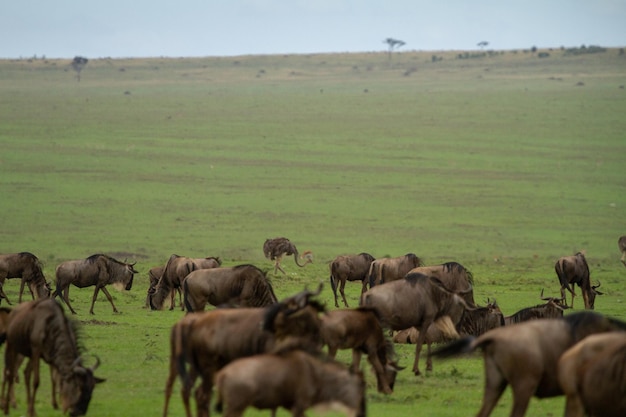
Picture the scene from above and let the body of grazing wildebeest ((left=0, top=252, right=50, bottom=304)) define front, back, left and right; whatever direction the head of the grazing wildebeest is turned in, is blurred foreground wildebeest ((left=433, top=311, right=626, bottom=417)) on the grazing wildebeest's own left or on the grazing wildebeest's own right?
on the grazing wildebeest's own right

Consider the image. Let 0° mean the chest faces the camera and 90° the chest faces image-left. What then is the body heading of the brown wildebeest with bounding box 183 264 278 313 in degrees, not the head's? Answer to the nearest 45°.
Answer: approximately 270°

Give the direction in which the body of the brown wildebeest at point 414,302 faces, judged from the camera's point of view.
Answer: to the viewer's right

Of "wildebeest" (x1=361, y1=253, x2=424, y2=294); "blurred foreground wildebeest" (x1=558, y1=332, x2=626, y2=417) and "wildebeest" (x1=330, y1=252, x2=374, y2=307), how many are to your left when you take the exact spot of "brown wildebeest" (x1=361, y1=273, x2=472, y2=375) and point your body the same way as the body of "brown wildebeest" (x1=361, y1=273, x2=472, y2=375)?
2

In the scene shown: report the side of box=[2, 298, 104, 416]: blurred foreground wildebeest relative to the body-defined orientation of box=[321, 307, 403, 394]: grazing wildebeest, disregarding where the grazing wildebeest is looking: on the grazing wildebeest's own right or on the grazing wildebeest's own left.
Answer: on the grazing wildebeest's own right

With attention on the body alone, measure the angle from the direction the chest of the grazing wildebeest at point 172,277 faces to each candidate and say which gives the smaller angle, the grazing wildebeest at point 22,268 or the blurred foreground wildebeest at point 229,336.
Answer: the grazing wildebeest

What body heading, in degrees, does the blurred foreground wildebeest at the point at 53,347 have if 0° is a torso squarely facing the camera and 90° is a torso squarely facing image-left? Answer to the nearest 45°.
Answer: approximately 315°

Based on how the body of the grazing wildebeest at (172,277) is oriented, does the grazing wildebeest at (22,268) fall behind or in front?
in front

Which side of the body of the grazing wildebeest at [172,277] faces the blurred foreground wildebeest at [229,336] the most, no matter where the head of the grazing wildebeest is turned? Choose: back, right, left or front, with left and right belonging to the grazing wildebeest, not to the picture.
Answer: left

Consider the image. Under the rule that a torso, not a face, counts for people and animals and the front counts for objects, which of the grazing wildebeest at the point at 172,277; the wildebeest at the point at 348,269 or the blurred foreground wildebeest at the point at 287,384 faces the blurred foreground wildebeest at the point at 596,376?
the blurred foreground wildebeest at the point at 287,384
